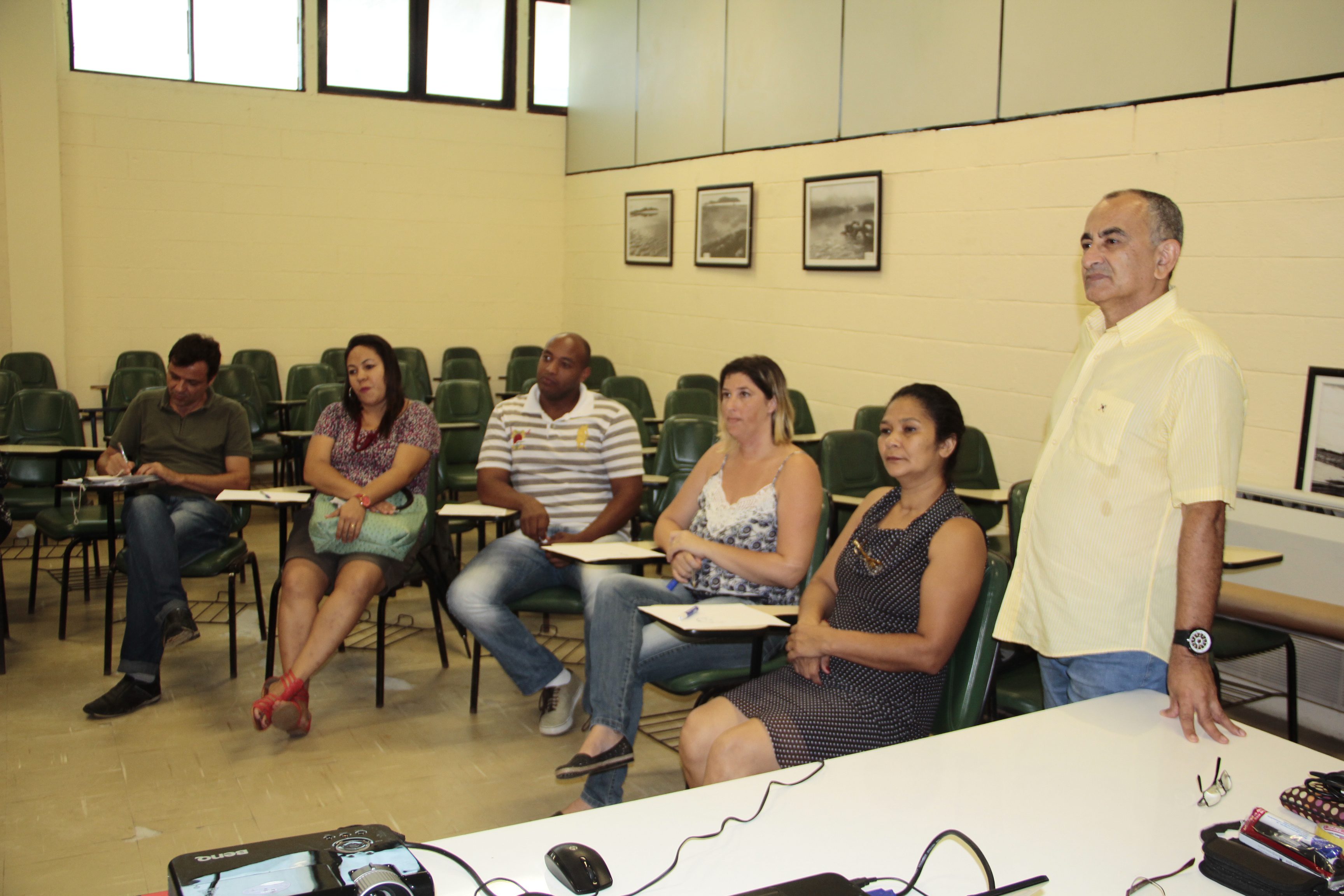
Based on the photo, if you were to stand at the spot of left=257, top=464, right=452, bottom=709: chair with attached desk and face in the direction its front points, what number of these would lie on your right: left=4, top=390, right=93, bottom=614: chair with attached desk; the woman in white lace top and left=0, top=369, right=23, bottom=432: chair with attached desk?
2

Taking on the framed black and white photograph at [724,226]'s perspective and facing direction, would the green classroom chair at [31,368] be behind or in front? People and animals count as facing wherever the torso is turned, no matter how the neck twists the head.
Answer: in front

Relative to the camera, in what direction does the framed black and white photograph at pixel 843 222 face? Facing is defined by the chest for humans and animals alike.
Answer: facing the viewer and to the left of the viewer

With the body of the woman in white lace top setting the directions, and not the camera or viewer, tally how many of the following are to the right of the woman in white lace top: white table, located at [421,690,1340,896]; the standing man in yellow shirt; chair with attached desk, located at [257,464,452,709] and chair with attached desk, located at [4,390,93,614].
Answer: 2

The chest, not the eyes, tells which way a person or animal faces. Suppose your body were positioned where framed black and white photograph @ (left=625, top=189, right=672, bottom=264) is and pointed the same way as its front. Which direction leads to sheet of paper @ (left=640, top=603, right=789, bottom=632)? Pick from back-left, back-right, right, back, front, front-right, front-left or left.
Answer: front-left

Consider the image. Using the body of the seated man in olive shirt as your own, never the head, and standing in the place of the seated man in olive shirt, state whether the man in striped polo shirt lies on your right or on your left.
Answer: on your left

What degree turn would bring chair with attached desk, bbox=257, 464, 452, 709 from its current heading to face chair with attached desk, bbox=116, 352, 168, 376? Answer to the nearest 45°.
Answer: approximately 135° to its right

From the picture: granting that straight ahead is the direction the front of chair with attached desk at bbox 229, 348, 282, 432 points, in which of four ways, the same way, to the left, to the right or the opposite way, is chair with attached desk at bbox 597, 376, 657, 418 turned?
the same way

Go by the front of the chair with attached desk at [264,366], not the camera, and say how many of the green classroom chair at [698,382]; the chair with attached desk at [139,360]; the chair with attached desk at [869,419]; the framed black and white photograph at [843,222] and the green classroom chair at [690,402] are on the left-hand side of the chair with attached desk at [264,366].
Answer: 4

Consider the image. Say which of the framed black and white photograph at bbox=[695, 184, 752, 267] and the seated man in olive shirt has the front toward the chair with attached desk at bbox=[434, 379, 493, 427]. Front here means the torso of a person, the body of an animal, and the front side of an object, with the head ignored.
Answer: the framed black and white photograph
